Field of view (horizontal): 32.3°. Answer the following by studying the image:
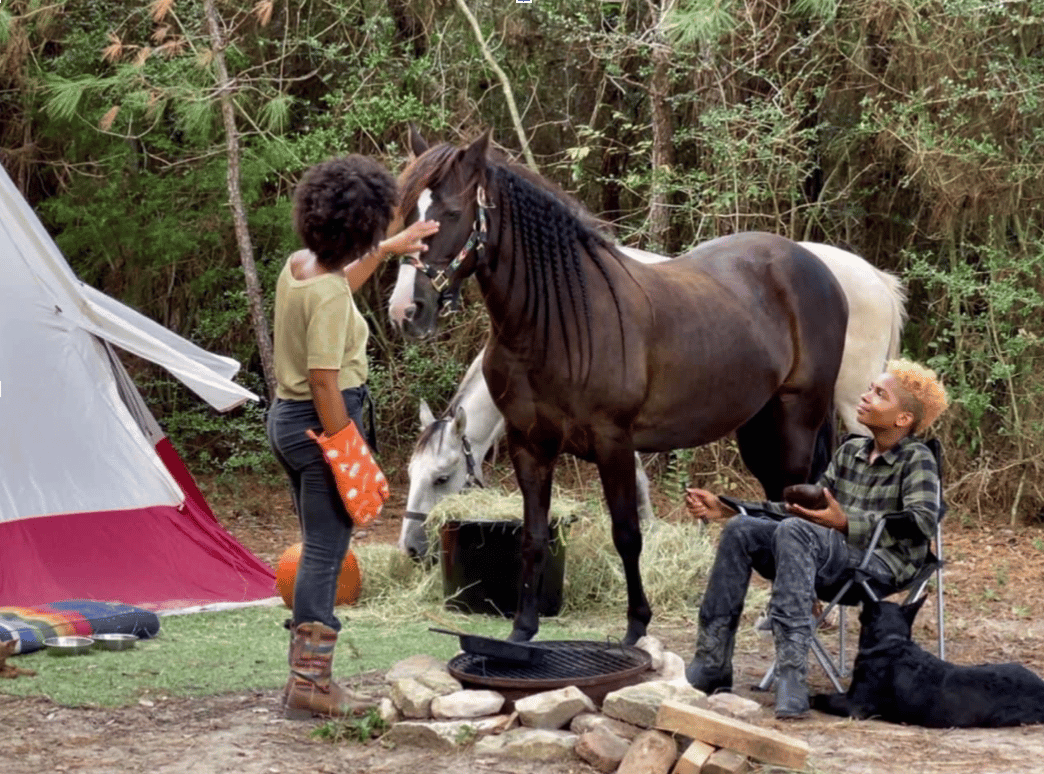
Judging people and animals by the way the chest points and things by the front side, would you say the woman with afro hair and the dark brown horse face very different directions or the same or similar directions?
very different directions

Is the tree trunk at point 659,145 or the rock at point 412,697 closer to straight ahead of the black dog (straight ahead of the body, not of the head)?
the rock

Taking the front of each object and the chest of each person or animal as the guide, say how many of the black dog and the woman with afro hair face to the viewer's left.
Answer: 1

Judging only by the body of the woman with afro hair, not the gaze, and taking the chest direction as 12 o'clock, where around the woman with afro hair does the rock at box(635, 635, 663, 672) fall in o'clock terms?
The rock is roughly at 1 o'clock from the woman with afro hair.

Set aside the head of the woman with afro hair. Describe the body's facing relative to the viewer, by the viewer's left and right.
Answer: facing away from the viewer and to the right of the viewer

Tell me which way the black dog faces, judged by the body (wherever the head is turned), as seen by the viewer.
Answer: to the viewer's left

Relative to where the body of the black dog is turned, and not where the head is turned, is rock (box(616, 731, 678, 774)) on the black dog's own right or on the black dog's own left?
on the black dog's own left

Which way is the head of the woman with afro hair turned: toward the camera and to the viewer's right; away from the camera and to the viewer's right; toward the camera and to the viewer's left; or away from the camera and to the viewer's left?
away from the camera and to the viewer's right

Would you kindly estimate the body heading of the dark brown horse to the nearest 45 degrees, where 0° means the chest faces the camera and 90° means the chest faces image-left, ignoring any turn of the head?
approximately 45°

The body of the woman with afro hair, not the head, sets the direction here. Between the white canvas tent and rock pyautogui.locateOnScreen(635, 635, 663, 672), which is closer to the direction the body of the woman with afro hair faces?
the rock
